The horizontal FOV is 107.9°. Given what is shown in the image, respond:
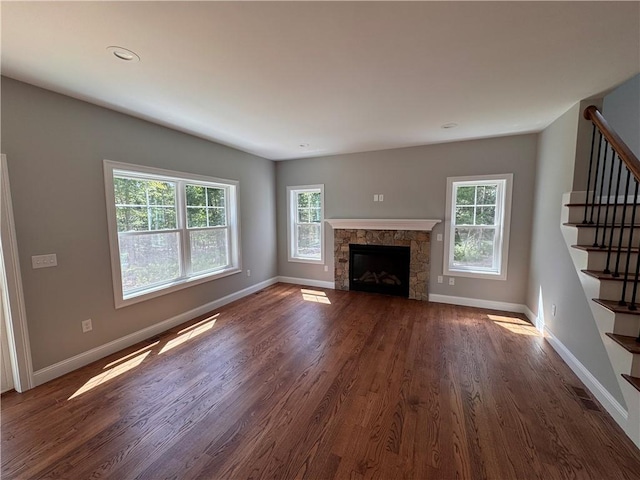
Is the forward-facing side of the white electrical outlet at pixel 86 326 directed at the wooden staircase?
yes

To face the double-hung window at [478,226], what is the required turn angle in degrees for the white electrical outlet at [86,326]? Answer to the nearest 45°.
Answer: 0° — it already faces it

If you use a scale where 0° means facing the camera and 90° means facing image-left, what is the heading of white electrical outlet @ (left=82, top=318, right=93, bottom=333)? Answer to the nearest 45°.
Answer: approximately 315°

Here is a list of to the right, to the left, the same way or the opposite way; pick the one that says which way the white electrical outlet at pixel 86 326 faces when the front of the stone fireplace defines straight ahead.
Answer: to the left

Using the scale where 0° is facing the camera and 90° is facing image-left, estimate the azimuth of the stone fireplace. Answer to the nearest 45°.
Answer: approximately 0°

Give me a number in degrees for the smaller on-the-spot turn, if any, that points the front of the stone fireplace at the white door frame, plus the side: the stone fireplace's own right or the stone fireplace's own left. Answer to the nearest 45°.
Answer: approximately 45° to the stone fireplace's own right

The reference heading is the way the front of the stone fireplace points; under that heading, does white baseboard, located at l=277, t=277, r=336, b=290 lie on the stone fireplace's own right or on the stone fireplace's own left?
on the stone fireplace's own right

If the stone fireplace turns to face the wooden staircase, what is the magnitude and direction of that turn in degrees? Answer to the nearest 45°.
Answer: approximately 45° to its left
